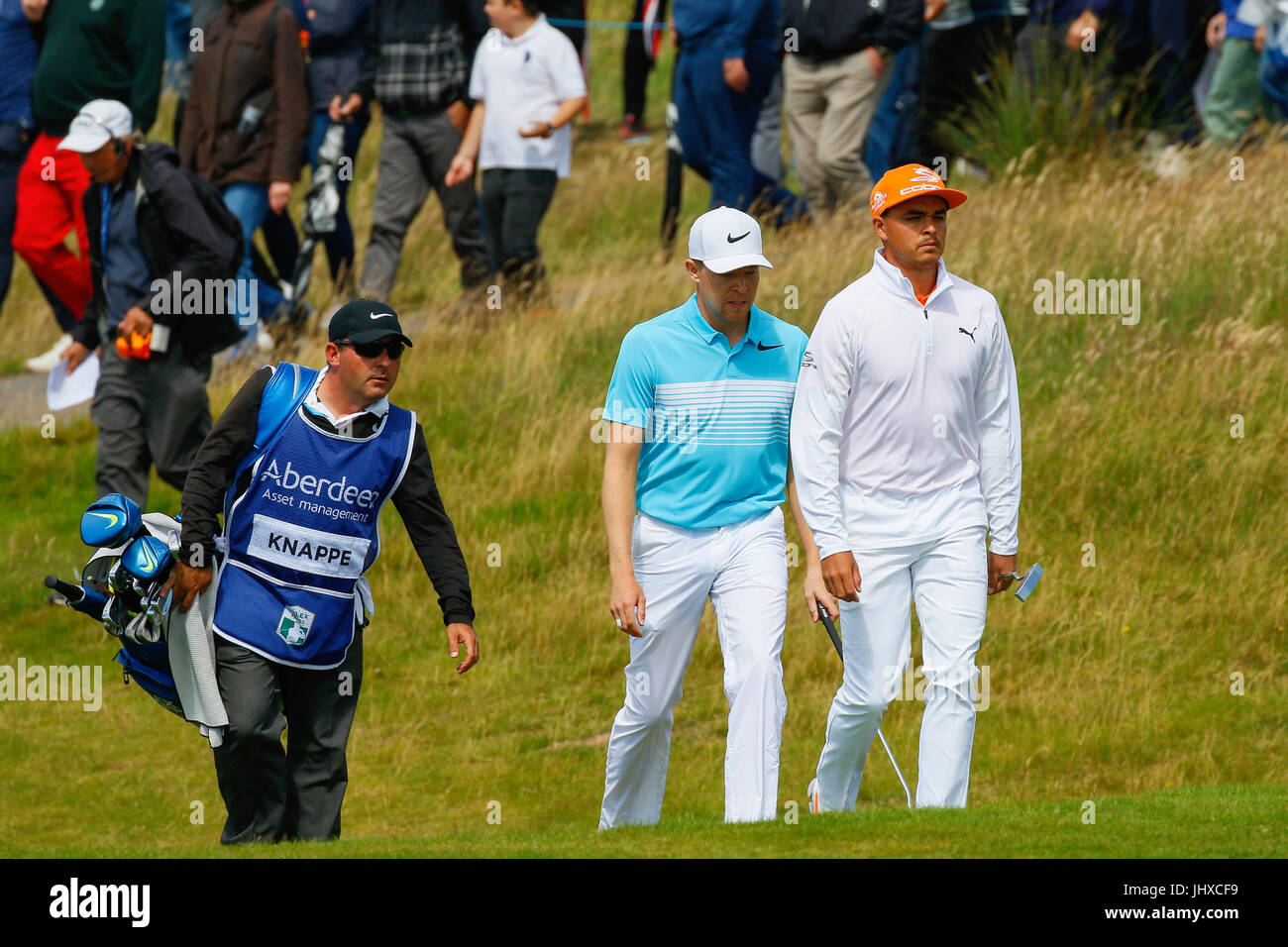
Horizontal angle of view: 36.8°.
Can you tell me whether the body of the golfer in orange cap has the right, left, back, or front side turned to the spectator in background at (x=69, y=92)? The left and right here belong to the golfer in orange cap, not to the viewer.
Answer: back

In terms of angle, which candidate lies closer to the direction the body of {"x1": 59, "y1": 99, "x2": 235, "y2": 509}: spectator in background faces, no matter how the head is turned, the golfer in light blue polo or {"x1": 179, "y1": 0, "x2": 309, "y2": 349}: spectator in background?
the golfer in light blue polo

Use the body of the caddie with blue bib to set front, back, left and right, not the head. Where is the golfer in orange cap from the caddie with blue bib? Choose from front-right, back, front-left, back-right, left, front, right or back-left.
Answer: front-left

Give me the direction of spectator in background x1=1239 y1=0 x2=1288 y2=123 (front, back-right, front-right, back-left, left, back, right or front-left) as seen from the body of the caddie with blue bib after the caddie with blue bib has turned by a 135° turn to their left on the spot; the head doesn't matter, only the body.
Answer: front-right

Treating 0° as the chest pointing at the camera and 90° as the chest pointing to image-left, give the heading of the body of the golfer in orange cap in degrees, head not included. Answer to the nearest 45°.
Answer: approximately 315°

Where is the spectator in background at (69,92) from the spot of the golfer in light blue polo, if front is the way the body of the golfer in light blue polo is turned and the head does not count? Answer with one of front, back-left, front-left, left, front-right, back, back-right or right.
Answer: back

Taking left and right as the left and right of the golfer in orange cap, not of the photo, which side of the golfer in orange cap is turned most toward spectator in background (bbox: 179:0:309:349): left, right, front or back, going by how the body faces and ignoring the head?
back

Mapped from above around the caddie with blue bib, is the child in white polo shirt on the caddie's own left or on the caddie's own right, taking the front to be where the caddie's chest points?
on the caddie's own left

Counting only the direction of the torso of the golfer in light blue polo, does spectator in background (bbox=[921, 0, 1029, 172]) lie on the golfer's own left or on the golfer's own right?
on the golfer's own left

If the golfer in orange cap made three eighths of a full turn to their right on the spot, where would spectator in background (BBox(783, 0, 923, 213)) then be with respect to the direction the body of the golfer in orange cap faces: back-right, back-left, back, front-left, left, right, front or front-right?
right

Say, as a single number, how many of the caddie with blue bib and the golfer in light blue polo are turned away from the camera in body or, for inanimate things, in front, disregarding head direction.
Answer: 0

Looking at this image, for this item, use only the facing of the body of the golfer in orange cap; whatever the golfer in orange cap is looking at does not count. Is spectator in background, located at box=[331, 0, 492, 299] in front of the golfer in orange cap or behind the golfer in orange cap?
behind

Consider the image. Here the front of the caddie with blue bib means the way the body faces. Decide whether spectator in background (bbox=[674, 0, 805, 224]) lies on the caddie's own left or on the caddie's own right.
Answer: on the caddie's own left

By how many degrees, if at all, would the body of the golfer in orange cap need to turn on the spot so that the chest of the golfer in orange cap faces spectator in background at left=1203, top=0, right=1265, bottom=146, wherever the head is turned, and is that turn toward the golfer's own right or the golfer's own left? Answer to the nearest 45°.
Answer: approximately 135° to the golfer's own left
